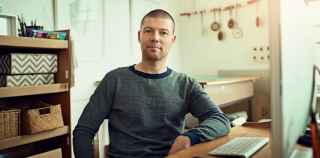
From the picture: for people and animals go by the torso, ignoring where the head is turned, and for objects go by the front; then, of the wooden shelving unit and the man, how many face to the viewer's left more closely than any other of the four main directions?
0

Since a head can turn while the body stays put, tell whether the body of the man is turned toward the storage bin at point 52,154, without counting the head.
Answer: no

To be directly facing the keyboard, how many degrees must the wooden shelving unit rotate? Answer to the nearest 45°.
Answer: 0° — it already faces it

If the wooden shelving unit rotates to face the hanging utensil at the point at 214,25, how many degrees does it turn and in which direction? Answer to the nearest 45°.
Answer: approximately 90° to its left

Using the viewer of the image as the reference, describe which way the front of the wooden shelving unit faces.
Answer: facing the viewer and to the right of the viewer

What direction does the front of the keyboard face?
to the viewer's left

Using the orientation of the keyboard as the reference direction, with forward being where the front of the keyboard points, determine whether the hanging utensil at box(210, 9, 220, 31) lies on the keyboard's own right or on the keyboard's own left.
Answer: on the keyboard's own right

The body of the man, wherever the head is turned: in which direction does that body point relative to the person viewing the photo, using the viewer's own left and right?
facing the viewer

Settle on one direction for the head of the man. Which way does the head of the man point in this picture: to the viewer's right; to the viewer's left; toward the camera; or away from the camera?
toward the camera

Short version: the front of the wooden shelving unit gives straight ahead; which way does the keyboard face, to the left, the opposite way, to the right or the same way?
the opposite way

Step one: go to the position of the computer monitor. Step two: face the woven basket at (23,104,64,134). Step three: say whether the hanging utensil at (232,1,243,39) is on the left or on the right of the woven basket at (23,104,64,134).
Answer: right
